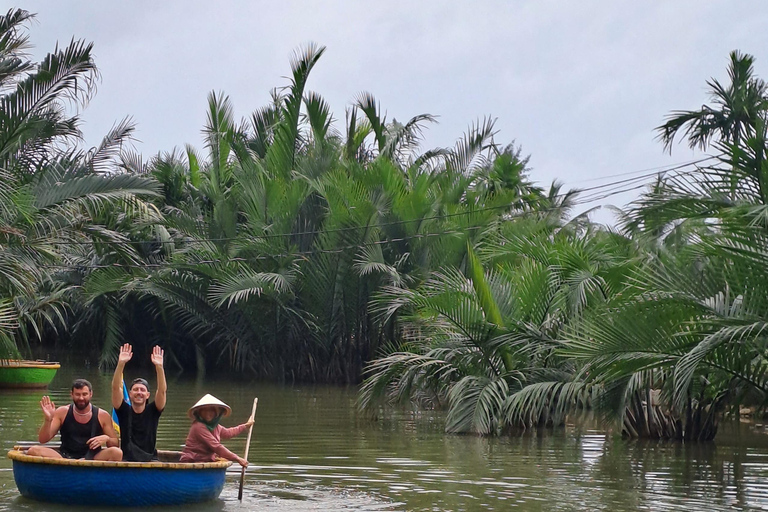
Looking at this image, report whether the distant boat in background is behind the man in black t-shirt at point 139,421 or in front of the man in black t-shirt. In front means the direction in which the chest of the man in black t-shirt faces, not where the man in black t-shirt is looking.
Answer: behind

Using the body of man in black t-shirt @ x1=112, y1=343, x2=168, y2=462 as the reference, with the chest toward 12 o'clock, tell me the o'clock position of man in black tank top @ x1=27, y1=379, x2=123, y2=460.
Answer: man in black tank top @ x1=27, y1=379, x2=123, y2=460 is roughly at 4 o'clock from man in black t-shirt @ x1=112, y1=343, x2=168, y2=462.

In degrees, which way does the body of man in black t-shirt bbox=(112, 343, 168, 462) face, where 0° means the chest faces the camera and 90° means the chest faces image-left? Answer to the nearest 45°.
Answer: approximately 0°

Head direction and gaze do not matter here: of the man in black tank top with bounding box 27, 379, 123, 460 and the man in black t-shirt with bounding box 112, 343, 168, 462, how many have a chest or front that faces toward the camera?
2

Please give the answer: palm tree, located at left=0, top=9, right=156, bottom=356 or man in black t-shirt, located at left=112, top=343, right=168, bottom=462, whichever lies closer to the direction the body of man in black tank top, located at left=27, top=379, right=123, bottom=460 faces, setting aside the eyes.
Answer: the man in black t-shirt
